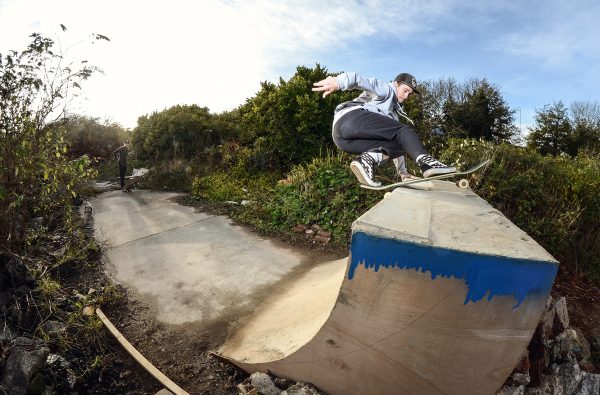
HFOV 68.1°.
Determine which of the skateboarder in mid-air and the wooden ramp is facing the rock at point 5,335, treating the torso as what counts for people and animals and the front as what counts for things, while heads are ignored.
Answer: the wooden ramp

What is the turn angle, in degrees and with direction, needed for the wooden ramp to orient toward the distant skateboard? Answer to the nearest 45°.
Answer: approximately 45° to its right

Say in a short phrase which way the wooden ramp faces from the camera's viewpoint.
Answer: facing to the left of the viewer
